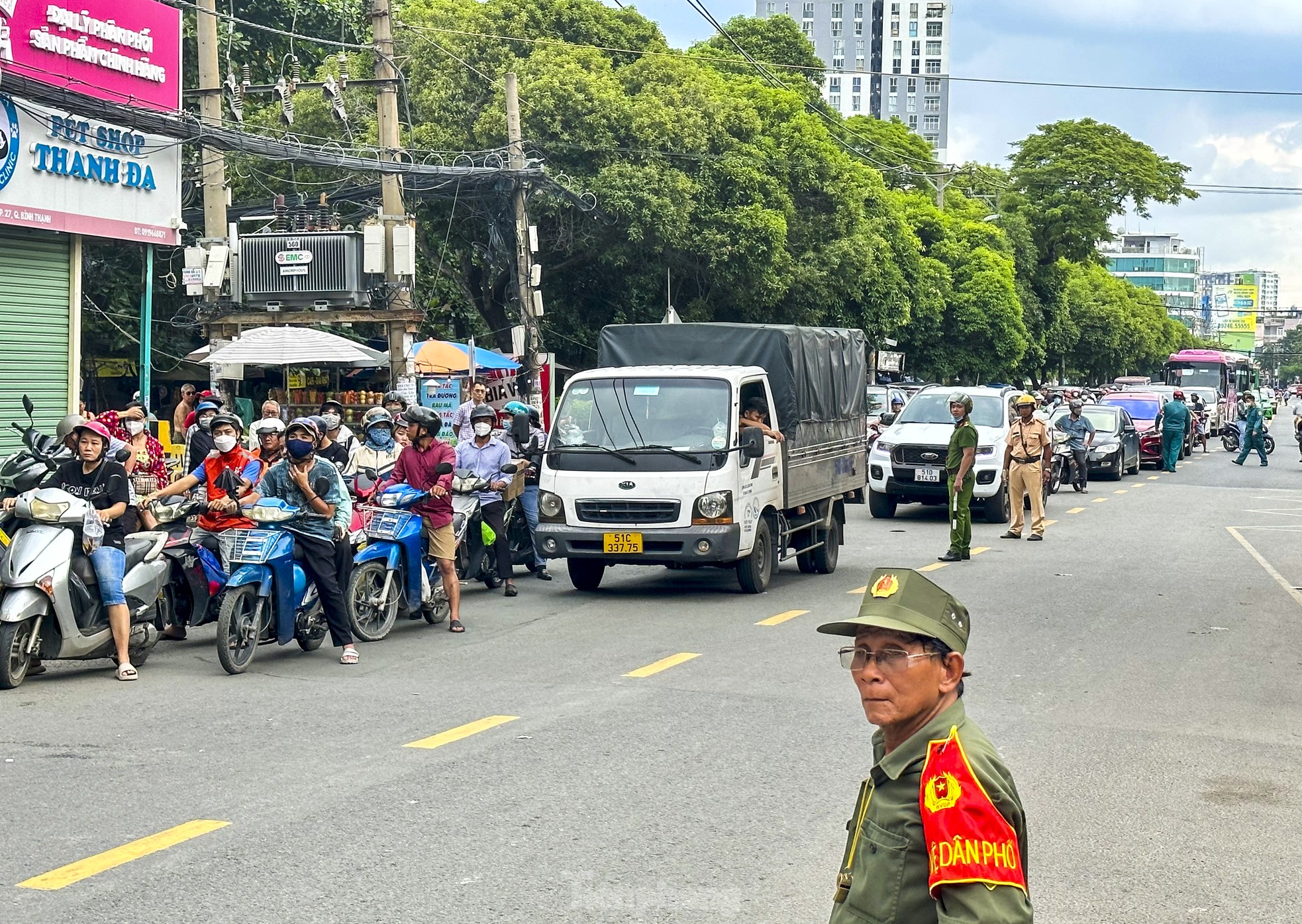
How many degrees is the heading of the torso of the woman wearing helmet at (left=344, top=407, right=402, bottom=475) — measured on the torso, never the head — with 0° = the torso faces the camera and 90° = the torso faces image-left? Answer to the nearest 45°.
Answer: approximately 0°

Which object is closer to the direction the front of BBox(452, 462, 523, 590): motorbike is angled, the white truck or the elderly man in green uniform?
the elderly man in green uniform

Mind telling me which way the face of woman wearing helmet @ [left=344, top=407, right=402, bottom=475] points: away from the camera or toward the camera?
toward the camera

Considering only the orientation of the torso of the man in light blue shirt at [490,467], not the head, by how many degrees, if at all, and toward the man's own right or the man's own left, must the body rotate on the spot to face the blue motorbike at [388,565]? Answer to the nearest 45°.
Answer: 0° — they already face it

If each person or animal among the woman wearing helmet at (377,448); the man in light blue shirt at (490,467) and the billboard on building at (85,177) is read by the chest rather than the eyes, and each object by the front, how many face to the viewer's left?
0

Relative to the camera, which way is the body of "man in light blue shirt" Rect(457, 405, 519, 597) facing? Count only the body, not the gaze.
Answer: toward the camera

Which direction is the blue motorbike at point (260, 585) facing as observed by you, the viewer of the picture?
facing the viewer and to the left of the viewer

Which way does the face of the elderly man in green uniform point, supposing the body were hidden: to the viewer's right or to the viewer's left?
to the viewer's left

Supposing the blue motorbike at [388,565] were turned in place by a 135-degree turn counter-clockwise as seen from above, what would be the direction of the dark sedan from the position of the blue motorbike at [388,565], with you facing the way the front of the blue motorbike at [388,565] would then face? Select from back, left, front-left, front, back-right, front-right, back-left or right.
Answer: front-left

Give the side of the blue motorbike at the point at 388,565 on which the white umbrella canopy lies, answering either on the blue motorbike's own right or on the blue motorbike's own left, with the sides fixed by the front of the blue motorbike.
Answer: on the blue motorbike's own right

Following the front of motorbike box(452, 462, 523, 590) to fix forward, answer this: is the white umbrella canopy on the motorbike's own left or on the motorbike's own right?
on the motorbike's own right
